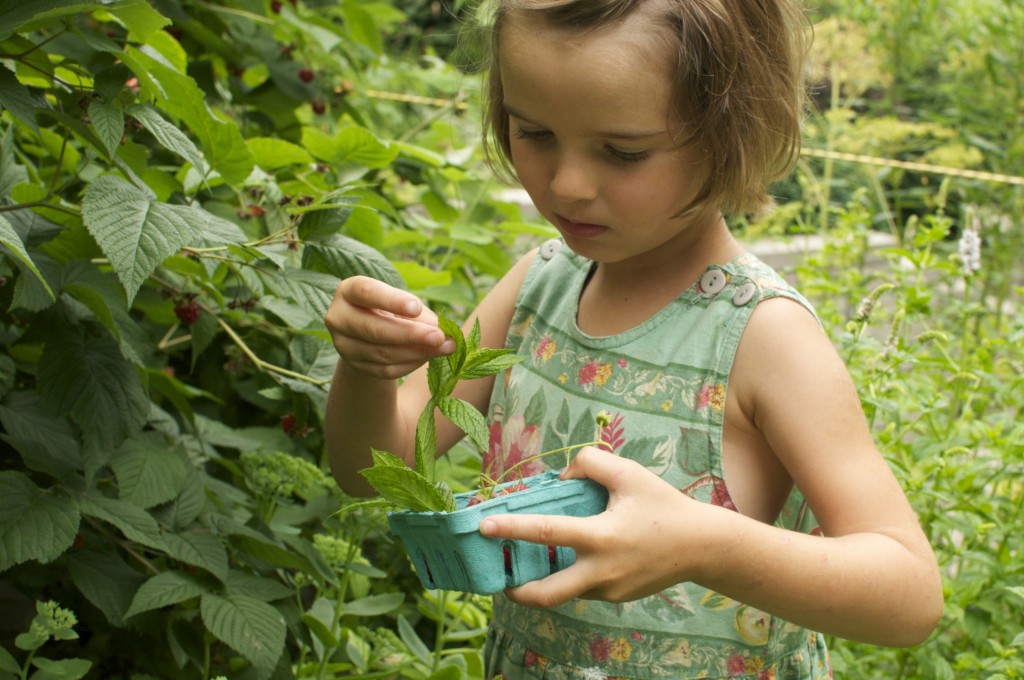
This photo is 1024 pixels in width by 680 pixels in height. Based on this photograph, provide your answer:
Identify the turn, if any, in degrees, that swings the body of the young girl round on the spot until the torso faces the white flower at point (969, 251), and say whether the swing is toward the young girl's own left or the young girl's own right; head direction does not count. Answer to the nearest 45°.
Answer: approximately 180°

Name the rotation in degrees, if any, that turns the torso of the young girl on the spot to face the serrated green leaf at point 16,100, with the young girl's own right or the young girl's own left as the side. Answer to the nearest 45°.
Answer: approximately 45° to the young girl's own right

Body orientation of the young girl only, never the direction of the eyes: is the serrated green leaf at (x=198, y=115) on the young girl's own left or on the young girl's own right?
on the young girl's own right

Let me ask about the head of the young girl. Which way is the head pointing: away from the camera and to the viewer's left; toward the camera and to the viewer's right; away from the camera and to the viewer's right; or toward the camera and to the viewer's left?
toward the camera and to the viewer's left

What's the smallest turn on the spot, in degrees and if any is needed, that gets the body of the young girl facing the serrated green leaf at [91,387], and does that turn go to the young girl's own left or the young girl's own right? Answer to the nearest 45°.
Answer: approximately 45° to the young girl's own right

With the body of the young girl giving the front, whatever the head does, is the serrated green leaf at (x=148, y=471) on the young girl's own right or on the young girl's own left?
on the young girl's own right
